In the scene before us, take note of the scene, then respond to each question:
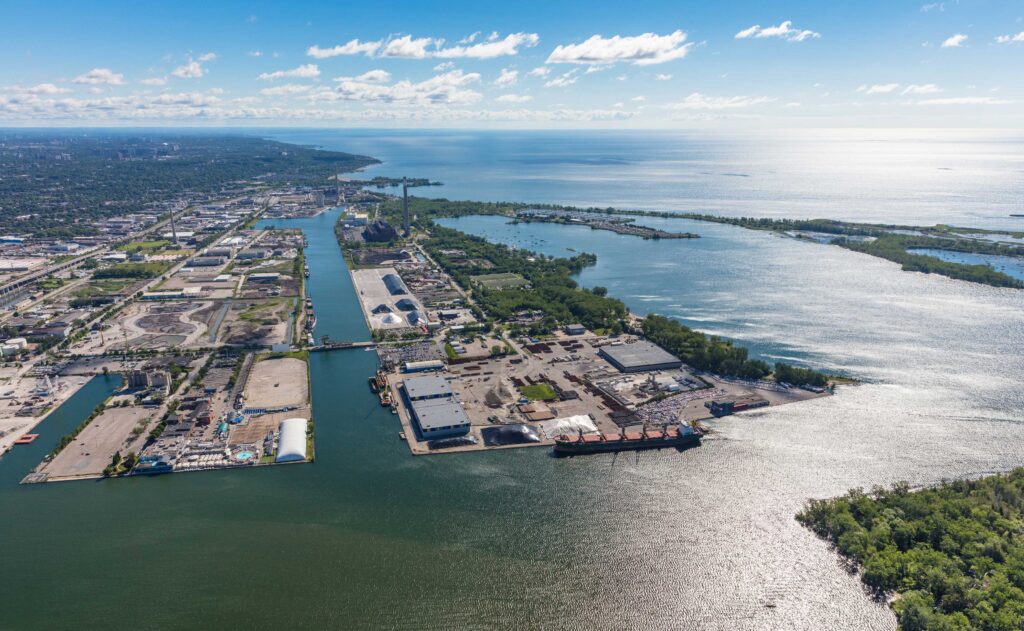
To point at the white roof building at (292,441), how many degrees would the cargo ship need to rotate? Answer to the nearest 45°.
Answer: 0° — it already faces it

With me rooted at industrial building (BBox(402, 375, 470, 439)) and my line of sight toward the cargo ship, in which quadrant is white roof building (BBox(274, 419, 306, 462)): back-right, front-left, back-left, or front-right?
back-right

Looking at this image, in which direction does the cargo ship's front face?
to the viewer's left

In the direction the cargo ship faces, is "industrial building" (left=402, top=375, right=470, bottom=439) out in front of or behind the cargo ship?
in front
